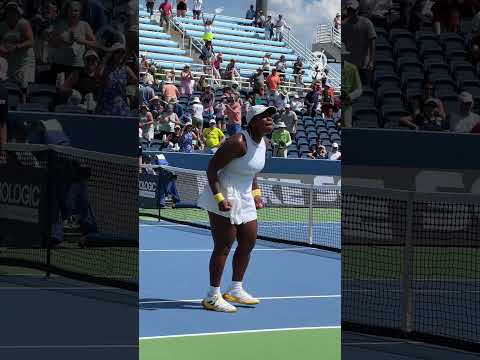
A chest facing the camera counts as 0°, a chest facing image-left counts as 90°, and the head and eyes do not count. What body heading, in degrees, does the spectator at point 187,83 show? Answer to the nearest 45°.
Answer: approximately 0°

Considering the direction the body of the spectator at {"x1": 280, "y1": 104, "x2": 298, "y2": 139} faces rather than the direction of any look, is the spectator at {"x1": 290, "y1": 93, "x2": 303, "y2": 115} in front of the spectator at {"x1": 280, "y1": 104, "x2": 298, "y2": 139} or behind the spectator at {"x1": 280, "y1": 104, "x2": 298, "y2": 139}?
behind

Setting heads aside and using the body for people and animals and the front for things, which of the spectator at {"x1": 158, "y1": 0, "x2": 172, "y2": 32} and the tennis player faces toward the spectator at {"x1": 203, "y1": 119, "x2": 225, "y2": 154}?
the spectator at {"x1": 158, "y1": 0, "x2": 172, "y2": 32}

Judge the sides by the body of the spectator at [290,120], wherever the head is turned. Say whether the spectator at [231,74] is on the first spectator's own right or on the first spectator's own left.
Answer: on the first spectator's own right

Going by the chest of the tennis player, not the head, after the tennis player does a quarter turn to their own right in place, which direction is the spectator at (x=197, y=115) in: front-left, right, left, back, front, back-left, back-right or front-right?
back-right

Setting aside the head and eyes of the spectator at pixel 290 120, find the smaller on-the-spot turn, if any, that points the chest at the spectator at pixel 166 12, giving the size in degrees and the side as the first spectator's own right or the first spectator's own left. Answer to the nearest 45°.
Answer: approximately 90° to the first spectator's own right

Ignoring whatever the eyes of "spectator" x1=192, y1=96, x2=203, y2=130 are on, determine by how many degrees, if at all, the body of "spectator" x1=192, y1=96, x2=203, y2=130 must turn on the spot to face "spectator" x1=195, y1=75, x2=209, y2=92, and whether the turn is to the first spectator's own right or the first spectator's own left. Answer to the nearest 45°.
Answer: approximately 180°
